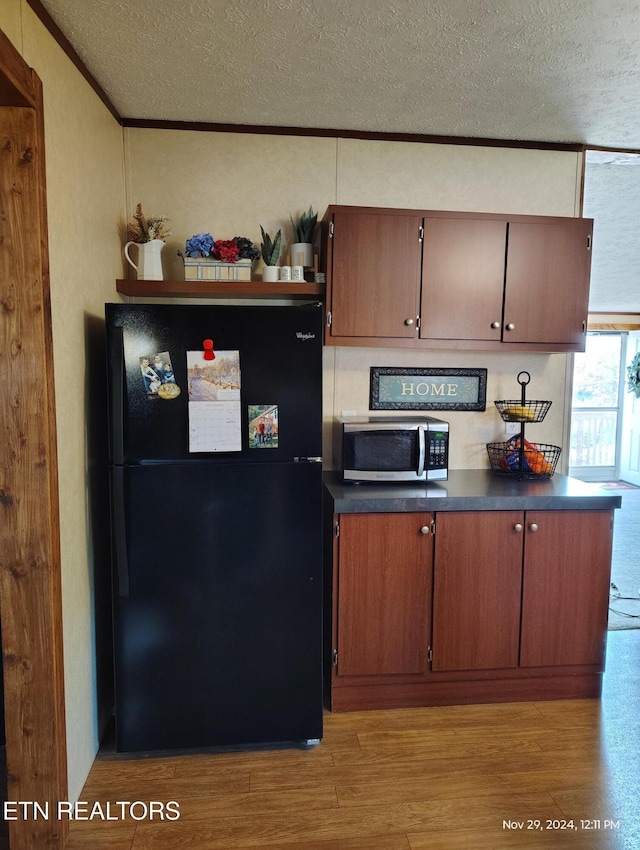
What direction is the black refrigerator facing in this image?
toward the camera

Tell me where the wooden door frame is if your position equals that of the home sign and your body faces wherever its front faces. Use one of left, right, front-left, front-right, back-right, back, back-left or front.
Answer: front-right

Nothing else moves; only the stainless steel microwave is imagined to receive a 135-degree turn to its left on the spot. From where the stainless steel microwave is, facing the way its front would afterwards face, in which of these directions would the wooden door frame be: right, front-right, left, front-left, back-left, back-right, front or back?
back

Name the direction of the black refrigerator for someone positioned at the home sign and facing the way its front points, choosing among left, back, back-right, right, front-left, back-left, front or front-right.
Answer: front-right

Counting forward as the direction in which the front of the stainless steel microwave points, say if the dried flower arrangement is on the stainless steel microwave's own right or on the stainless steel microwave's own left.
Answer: on the stainless steel microwave's own right

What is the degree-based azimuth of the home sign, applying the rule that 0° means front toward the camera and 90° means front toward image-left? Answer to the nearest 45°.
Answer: approximately 0°

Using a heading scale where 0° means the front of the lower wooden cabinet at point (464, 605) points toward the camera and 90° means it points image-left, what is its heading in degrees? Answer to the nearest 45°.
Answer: approximately 0°

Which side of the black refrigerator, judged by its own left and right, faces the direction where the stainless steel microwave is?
left

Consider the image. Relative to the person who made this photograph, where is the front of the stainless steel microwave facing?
facing the viewer

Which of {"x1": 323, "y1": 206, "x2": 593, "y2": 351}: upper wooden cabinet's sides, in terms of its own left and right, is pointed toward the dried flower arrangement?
right
